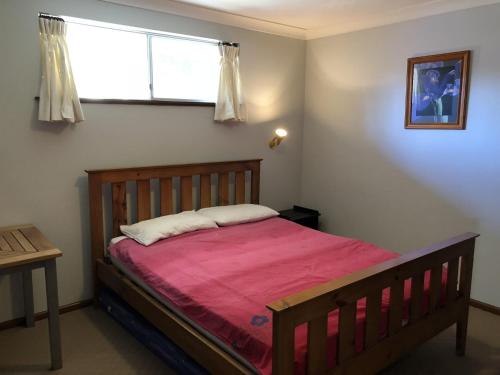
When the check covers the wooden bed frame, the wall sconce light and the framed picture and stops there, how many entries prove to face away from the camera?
0

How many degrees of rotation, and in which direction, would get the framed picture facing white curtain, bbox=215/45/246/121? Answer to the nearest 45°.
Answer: approximately 45° to its right

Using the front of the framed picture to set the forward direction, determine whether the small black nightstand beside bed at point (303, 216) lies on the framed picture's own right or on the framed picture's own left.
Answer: on the framed picture's own right

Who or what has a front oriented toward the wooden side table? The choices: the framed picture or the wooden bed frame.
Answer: the framed picture

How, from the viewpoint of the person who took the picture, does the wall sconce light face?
facing the viewer and to the right of the viewer

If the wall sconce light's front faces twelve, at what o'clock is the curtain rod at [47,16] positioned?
The curtain rod is roughly at 3 o'clock from the wall sconce light.

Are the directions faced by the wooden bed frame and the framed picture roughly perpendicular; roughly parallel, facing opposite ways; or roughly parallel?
roughly perpendicular

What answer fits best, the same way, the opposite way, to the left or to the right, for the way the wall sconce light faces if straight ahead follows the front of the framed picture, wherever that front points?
to the left

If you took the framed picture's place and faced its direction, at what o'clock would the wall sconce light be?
The wall sconce light is roughly at 2 o'clock from the framed picture.

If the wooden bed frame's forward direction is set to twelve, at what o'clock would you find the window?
The window is roughly at 6 o'clock from the wooden bed frame.

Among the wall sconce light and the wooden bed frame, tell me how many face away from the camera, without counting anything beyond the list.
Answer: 0
